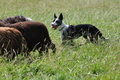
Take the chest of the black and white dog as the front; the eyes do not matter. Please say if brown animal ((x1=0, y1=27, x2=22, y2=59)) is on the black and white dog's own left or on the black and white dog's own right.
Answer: on the black and white dog's own left

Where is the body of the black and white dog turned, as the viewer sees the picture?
to the viewer's left

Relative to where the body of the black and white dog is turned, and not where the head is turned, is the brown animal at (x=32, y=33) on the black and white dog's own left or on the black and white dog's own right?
on the black and white dog's own left
